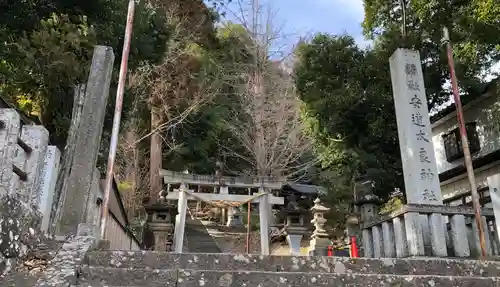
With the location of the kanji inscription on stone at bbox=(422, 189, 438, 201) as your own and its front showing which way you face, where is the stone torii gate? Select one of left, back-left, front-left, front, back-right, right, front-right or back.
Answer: back-right

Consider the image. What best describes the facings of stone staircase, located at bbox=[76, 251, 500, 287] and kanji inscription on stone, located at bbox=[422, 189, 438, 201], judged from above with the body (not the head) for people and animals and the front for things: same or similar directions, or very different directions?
same or similar directions

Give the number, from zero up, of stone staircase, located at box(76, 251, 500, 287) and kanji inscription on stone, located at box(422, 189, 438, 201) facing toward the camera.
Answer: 2

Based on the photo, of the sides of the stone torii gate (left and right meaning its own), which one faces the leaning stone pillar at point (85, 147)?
front

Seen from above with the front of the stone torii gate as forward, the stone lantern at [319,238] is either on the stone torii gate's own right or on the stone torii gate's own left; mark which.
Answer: on the stone torii gate's own left

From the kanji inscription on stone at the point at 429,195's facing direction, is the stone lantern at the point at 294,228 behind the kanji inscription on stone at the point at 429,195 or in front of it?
behind

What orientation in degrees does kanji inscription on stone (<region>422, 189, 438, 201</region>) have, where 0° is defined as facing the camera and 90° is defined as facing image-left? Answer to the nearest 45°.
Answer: approximately 0°

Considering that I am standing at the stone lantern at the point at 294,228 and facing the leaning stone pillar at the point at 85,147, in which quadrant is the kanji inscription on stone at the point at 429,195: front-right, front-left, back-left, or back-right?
front-left

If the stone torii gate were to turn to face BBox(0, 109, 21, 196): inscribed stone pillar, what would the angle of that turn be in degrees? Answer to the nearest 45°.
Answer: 0° — it already faces it

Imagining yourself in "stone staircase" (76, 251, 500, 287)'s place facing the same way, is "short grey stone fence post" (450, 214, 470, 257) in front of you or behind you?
behind

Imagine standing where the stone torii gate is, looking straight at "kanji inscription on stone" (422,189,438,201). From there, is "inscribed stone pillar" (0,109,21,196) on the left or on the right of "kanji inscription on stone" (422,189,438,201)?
right

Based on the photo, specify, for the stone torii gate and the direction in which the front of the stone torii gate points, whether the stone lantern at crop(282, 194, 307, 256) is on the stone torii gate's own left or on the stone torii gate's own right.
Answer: on the stone torii gate's own left

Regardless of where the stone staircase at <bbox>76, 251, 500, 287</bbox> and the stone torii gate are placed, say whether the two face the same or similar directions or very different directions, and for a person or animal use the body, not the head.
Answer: same or similar directions

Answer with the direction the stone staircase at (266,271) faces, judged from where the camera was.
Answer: facing the viewer
